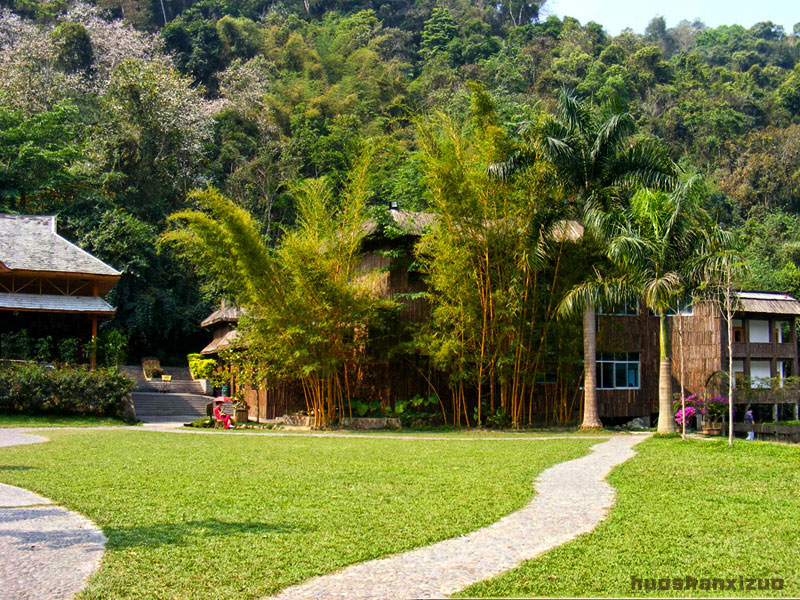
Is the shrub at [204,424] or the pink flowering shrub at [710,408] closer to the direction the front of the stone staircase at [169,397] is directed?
the shrub

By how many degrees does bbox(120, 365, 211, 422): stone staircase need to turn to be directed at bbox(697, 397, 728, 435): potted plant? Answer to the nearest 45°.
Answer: approximately 45° to its left

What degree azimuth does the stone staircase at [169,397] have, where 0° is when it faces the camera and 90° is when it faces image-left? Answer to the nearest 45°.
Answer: approximately 0°

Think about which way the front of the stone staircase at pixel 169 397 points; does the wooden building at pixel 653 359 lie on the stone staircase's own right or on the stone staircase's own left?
on the stone staircase's own left

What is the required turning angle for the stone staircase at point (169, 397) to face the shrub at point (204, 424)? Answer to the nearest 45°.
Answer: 0° — it already faces it
